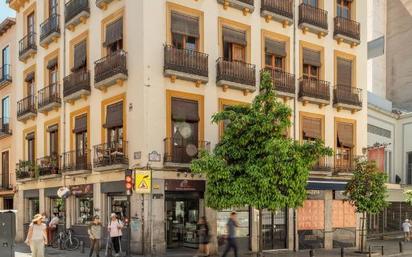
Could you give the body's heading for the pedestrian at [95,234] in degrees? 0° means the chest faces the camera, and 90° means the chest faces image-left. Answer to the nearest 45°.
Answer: approximately 0°

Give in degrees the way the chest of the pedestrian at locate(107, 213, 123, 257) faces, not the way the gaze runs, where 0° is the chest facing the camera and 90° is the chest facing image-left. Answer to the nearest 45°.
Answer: approximately 0°
